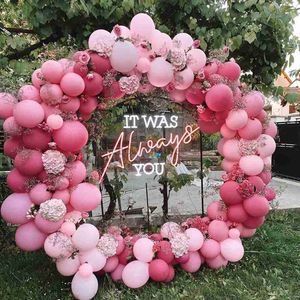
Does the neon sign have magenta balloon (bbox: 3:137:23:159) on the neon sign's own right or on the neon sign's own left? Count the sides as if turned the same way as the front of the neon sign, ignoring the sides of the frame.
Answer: on the neon sign's own right

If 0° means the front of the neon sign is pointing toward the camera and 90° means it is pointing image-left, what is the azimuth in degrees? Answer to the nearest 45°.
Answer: approximately 0°

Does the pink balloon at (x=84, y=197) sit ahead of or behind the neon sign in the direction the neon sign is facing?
ahead

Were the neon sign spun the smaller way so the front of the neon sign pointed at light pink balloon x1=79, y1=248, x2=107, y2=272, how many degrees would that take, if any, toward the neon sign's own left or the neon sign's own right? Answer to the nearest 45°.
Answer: approximately 45° to the neon sign's own right

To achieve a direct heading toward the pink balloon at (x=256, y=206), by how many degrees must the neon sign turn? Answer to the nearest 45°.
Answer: approximately 45° to its left

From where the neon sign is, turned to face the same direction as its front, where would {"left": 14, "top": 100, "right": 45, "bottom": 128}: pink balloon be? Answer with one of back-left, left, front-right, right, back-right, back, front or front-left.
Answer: front-right

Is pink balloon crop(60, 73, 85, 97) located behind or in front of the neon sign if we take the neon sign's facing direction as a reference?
in front
